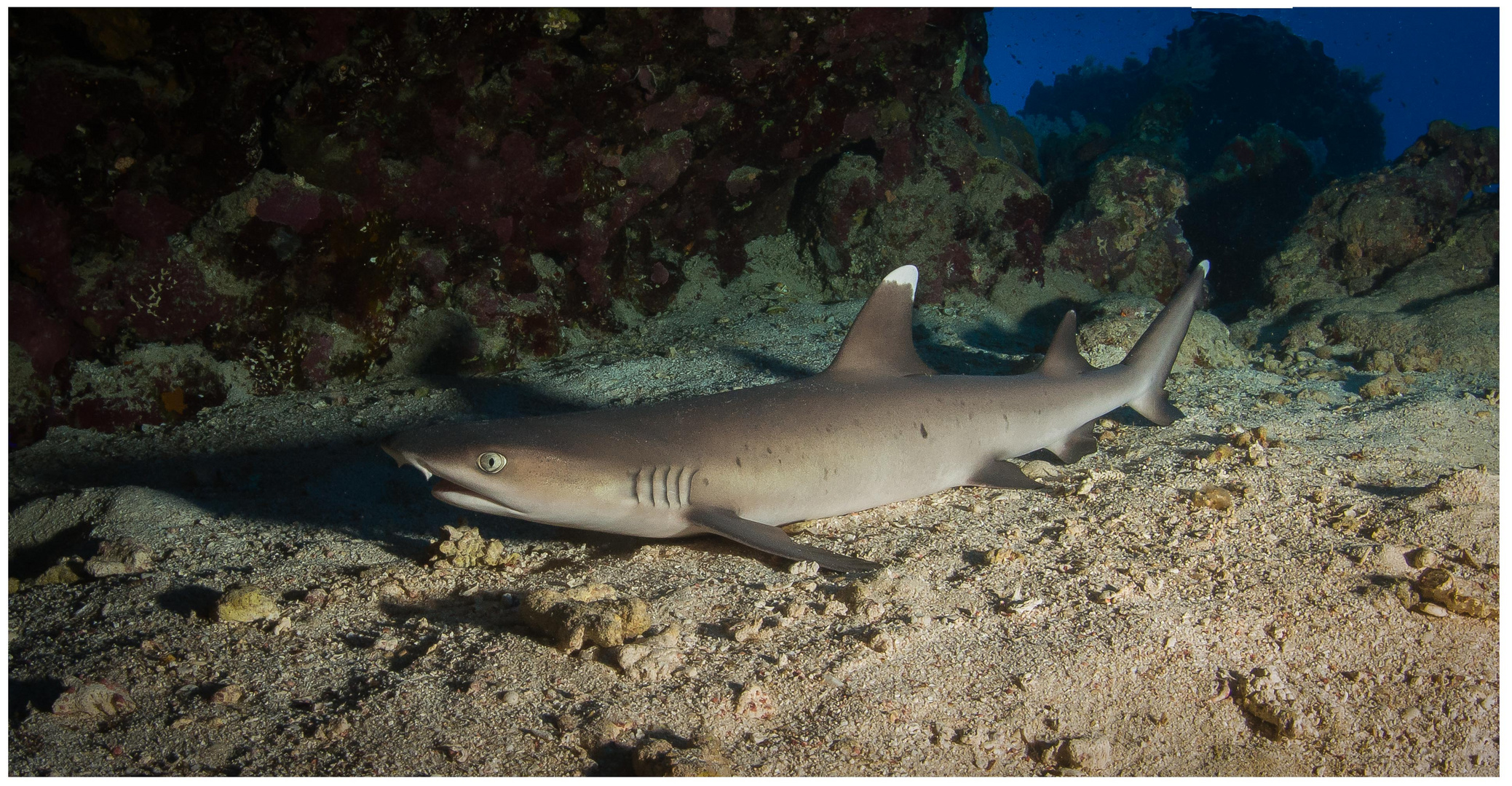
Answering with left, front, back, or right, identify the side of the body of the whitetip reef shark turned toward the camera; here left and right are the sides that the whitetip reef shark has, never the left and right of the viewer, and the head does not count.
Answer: left

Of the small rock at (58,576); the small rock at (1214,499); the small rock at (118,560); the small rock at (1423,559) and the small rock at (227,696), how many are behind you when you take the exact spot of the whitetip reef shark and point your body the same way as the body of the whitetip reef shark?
2

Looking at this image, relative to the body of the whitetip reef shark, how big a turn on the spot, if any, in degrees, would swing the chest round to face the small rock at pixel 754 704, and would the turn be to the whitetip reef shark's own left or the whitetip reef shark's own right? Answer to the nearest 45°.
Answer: approximately 90° to the whitetip reef shark's own left

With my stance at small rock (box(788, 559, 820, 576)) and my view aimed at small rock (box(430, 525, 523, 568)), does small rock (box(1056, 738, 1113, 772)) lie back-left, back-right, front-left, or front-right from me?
back-left

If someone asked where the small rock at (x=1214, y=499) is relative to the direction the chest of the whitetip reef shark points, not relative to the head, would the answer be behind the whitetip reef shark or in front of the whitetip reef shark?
behind

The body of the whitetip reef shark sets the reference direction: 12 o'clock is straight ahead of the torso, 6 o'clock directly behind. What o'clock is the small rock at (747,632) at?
The small rock is roughly at 9 o'clock from the whitetip reef shark.

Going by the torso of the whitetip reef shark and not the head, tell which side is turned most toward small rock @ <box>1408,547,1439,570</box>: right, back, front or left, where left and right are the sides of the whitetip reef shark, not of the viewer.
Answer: back
